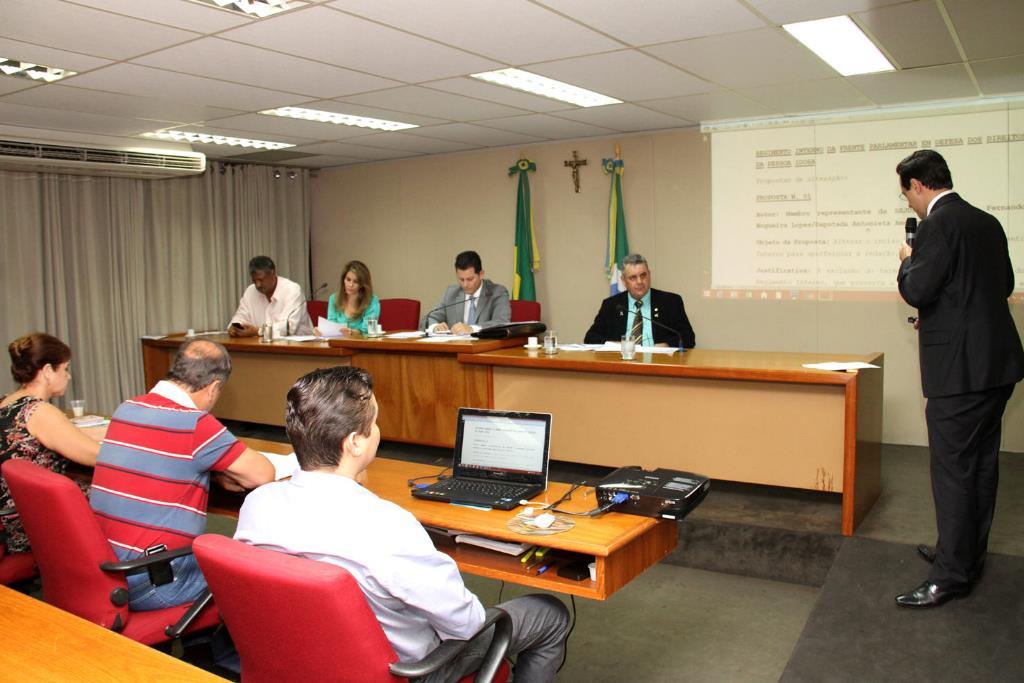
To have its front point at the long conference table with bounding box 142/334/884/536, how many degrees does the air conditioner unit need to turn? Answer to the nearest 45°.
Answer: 0° — it already faces it

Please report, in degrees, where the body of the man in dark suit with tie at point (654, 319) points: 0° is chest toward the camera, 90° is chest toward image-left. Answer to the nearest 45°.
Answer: approximately 0°

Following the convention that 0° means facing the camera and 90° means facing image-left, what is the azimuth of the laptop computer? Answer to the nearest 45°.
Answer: approximately 45°

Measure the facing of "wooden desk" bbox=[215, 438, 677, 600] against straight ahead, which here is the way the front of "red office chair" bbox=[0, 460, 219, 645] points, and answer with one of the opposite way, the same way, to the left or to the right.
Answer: the opposite way

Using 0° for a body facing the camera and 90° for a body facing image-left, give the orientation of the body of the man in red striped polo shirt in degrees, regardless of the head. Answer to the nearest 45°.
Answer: approximately 225°

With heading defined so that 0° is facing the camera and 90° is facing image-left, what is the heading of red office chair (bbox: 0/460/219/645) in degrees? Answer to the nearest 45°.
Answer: approximately 225°

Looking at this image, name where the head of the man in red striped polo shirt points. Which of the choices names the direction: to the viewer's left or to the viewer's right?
to the viewer's right

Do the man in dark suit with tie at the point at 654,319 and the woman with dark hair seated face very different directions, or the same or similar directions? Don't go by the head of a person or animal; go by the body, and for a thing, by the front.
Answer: very different directions

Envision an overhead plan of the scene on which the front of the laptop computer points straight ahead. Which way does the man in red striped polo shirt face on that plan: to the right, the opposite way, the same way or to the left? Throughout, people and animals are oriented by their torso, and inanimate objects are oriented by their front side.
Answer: the opposite way

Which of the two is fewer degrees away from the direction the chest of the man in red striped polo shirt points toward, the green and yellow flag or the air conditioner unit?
the green and yellow flag

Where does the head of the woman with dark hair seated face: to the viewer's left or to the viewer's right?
to the viewer's right
